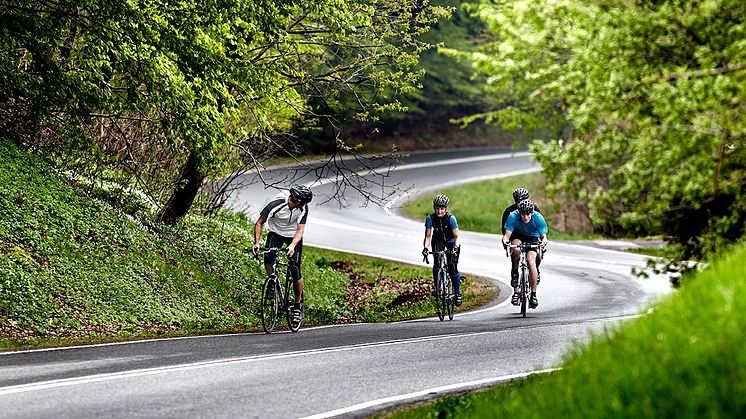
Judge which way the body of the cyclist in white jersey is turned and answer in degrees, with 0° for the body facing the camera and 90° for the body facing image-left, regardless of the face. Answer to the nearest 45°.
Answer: approximately 45°

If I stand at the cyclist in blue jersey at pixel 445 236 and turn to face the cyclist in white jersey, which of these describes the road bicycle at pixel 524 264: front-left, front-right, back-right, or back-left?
back-left

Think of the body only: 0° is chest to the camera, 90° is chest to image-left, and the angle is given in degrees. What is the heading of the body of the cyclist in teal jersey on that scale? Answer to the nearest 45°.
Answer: approximately 0°

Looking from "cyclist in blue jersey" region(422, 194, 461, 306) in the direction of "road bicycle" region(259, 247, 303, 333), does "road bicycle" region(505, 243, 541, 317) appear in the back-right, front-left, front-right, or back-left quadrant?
back-left

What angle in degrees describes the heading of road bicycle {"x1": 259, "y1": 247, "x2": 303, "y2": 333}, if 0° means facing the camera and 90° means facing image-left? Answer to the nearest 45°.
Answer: approximately 45°

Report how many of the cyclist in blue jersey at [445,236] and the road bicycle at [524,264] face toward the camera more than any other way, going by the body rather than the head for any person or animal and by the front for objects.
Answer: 2

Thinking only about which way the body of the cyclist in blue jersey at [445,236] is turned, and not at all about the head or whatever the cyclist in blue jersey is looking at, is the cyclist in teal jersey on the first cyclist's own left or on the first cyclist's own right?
on the first cyclist's own left

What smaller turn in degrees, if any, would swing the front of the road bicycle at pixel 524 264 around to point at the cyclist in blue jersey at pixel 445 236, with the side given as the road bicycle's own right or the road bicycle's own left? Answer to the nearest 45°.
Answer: approximately 90° to the road bicycle's own right

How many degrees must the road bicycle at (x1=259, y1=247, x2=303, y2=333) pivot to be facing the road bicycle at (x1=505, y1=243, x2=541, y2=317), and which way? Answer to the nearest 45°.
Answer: approximately 135° to its left
